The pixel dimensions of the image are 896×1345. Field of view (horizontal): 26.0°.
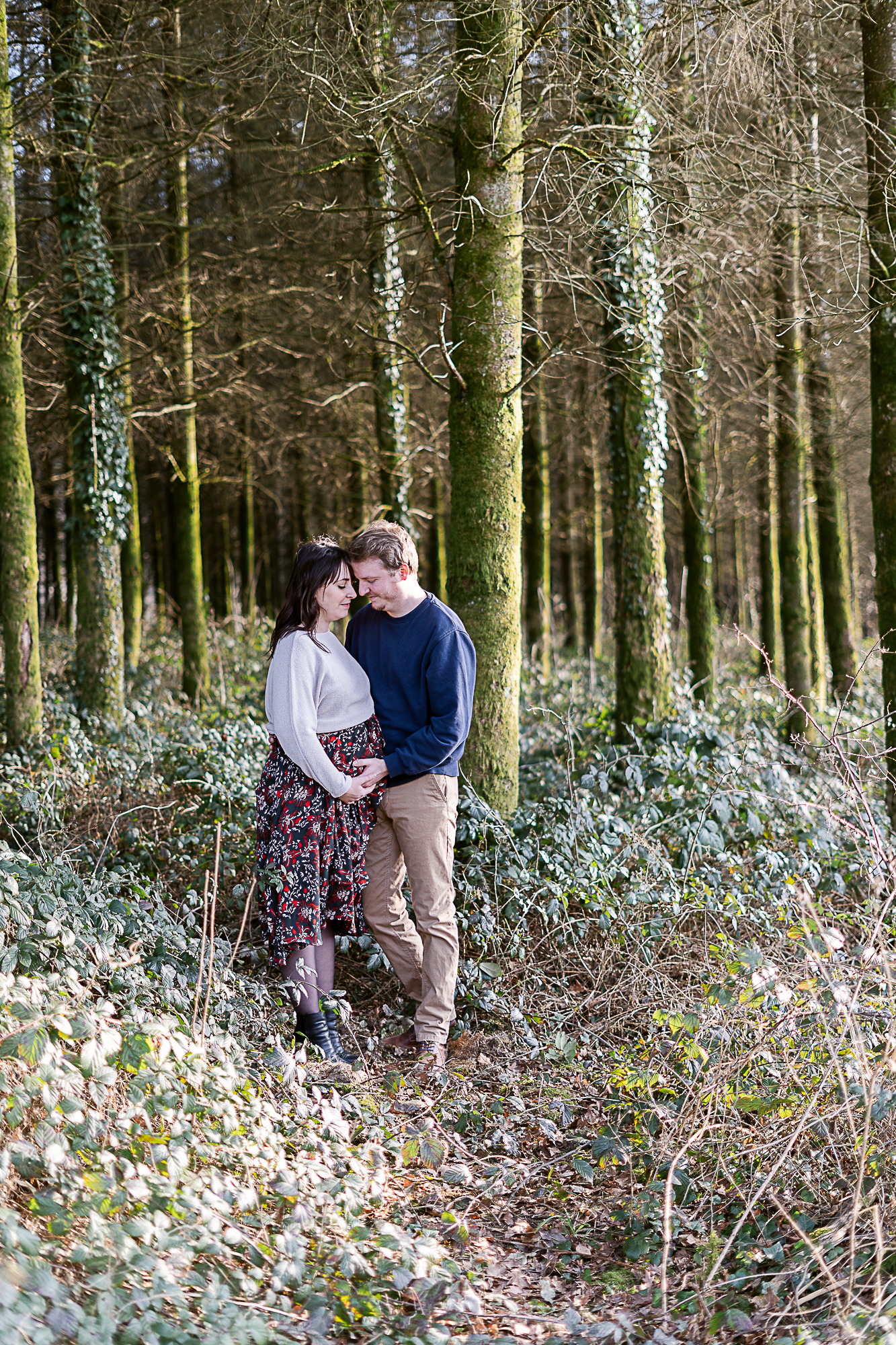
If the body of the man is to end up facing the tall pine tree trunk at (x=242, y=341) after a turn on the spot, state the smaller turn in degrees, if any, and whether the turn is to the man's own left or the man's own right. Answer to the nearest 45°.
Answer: approximately 135° to the man's own right

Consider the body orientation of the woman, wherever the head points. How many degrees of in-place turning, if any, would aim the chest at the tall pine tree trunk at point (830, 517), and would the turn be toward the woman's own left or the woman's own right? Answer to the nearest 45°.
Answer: approximately 45° to the woman's own left

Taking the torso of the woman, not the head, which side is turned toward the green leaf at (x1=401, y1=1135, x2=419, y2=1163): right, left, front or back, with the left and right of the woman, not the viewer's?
right

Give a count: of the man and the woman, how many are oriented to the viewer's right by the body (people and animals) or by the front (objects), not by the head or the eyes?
1

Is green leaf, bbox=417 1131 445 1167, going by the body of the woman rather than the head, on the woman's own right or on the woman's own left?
on the woman's own right

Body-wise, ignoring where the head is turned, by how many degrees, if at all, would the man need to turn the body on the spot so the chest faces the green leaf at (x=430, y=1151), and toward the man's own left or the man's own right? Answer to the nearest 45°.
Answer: approximately 45° to the man's own left

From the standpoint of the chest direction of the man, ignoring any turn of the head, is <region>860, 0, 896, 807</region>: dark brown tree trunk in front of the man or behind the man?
behind

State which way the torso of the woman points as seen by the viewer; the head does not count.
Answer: to the viewer's right

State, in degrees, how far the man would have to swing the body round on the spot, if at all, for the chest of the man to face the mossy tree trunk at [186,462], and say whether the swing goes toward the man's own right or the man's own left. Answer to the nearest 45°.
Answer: approximately 135° to the man's own right

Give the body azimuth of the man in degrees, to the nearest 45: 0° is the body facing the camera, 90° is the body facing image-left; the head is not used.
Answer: approximately 45°
